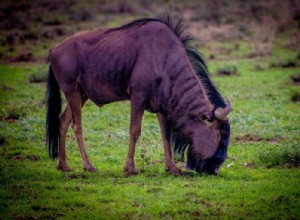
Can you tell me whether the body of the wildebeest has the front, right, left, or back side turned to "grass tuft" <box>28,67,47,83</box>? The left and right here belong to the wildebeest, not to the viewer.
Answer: left

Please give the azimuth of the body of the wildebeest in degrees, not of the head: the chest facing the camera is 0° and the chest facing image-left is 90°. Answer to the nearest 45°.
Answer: approximately 270°

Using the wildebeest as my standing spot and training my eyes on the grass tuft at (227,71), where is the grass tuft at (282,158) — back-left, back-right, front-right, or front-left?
front-right

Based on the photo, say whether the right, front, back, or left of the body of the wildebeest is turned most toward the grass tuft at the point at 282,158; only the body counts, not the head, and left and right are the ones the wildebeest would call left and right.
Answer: front

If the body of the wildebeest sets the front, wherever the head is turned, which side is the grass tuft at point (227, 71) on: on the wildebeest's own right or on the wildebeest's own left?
on the wildebeest's own left

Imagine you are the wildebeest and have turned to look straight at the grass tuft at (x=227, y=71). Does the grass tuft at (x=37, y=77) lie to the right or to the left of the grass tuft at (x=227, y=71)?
left

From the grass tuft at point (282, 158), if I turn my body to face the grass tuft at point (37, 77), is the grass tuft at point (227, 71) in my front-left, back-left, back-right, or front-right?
front-right
